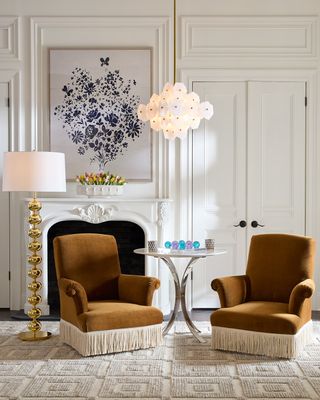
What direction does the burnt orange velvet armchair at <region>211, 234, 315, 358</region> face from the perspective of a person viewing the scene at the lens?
facing the viewer and to the left of the viewer

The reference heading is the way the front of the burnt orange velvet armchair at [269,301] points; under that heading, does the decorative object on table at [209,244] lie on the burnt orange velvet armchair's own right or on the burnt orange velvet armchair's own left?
on the burnt orange velvet armchair's own right

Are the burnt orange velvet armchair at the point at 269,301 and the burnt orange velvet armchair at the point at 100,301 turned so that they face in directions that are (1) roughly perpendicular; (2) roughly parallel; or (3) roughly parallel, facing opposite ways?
roughly perpendicular

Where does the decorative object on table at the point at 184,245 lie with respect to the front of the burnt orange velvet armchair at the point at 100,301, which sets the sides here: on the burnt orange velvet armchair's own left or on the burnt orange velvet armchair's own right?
on the burnt orange velvet armchair's own left

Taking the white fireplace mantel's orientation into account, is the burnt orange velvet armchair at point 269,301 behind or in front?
in front

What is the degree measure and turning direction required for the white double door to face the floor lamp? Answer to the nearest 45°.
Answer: approximately 45° to its right

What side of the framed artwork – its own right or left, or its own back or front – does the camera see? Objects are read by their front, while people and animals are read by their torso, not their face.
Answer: front

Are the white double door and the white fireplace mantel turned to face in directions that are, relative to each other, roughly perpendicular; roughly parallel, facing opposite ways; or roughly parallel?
roughly parallel

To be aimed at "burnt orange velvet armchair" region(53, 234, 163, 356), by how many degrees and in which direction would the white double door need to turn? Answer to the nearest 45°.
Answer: approximately 45° to its right

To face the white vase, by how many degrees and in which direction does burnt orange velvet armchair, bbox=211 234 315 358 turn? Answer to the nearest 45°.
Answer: approximately 90° to its right

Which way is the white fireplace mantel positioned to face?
toward the camera

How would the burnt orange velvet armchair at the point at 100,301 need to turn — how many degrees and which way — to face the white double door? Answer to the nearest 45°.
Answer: approximately 90° to its left
